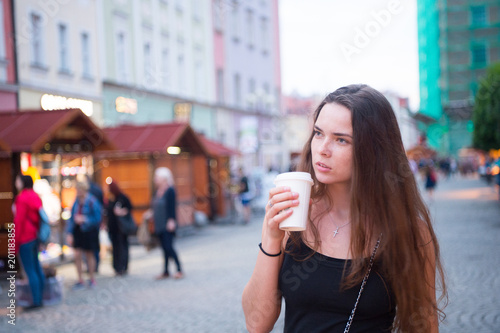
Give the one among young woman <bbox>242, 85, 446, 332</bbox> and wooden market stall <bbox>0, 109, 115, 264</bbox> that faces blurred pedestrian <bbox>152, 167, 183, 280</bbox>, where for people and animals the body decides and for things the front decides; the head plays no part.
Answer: the wooden market stall

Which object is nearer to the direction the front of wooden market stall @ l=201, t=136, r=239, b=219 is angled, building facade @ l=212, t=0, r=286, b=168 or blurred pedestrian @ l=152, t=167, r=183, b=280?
the blurred pedestrian

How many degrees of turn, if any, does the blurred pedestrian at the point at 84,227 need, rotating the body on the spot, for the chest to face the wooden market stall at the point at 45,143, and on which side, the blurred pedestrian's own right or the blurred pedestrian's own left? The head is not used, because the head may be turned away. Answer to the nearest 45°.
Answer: approximately 135° to the blurred pedestrian's own right

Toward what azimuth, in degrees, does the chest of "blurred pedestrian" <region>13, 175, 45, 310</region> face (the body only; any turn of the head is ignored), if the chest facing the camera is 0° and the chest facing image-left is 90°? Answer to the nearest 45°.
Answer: approximately 90°

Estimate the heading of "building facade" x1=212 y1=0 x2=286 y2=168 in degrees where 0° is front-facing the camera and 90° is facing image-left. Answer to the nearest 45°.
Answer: approximately 315°

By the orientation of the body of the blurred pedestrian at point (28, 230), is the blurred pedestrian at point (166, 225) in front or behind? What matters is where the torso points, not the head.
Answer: behind

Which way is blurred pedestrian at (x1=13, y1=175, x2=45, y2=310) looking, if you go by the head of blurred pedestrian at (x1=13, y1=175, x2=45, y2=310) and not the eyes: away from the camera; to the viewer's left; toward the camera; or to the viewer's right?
to the viewer's left

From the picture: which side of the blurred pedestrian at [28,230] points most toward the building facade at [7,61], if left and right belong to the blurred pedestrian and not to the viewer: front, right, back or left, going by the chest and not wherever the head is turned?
right
